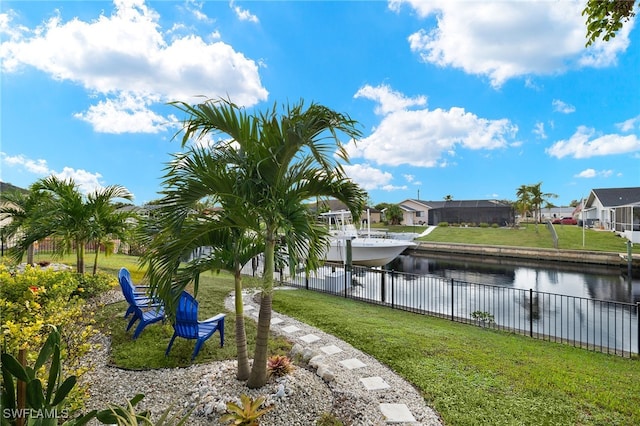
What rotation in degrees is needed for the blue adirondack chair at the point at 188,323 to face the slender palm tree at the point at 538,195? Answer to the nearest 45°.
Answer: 0° — it already faces it

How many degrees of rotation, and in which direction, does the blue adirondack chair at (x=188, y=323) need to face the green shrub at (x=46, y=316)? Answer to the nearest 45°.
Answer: approximately 180°

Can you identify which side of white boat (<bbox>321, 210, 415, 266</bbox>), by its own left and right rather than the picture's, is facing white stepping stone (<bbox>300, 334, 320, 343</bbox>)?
right

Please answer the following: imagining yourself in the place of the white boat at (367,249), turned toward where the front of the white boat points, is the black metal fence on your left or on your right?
on your right

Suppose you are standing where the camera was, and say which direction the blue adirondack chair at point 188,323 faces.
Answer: facing away from the viewer and to the right of the viewer

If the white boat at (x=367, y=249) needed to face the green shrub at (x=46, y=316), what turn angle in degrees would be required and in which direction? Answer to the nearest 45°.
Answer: approximately 90° to its right

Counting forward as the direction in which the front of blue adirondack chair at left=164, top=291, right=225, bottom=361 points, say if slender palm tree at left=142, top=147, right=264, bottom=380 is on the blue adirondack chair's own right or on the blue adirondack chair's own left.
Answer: on the blue adirondack chair's own right

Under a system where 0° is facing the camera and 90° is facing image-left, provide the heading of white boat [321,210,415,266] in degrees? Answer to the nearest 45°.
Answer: approximately 270°
